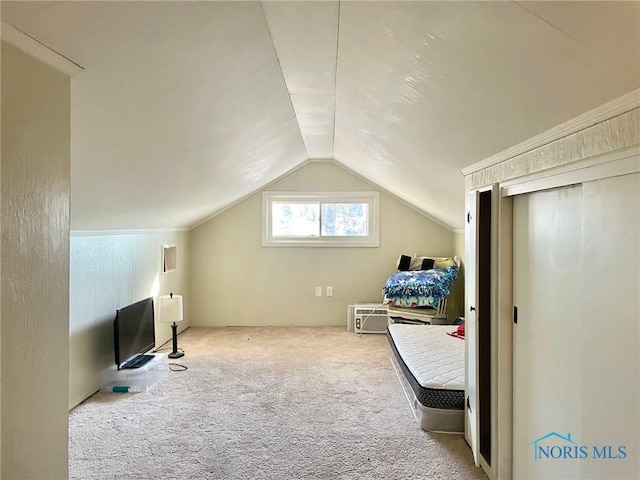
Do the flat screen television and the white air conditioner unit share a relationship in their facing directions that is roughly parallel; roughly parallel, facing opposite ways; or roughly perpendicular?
roughly perpendicular

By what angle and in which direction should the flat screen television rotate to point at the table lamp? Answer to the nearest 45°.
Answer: approximately 90° to its left

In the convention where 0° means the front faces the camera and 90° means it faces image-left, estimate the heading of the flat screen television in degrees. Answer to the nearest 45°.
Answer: approximately 315°

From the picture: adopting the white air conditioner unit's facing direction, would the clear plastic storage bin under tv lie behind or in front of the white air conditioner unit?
in front

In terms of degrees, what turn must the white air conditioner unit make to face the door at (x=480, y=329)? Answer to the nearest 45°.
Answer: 0° — it already faces it

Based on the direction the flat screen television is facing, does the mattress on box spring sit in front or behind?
in front

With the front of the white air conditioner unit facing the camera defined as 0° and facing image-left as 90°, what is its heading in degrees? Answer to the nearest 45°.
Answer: approximately 0°

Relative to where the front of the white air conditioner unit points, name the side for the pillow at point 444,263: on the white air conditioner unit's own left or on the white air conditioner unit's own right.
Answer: on the white air conditioner unit's own left

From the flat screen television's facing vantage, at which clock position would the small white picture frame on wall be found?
The small white picture frame on wall is roughly at 8 o'clock from the flat screen television.

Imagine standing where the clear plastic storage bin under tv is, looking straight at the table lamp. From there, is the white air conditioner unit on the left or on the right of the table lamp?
right

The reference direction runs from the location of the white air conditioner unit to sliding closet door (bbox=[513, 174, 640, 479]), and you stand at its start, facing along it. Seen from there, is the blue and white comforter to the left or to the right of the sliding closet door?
left

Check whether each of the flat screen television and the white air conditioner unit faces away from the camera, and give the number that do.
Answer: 0

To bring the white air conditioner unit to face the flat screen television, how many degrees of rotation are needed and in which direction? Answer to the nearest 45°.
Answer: approximately 45° to its right
